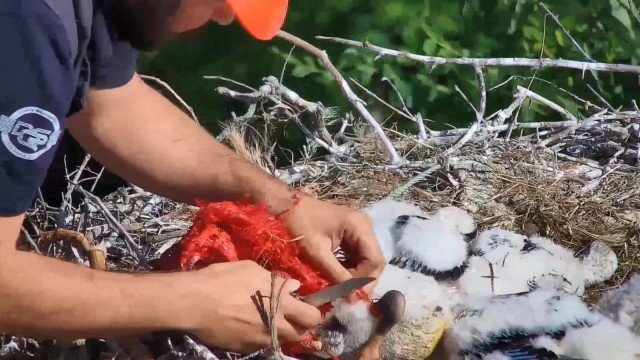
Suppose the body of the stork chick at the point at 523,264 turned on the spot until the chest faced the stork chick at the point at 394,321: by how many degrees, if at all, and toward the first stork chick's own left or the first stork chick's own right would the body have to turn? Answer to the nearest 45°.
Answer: approximately 90° to the first stork chick's own right

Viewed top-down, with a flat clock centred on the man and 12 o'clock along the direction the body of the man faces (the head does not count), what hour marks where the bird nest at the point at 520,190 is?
The bird nest is roughly at 11 o'clock from the man.

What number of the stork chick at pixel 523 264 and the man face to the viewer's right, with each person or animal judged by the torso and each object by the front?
2

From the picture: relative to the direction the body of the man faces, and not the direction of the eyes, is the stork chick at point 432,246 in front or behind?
in front

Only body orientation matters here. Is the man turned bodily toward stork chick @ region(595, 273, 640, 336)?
yes

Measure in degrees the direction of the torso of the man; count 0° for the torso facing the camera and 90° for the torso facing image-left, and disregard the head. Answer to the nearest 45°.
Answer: approximately 270°

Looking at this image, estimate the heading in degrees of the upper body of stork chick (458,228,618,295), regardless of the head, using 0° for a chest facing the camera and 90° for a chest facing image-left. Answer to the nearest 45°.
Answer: approximately 270°

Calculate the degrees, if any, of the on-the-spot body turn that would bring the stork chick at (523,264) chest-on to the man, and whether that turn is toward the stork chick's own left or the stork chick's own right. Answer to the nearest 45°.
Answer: approximately 135° to the stork chick's own right

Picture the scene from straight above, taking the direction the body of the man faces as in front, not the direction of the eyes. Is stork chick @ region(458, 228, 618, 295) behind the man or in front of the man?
in front

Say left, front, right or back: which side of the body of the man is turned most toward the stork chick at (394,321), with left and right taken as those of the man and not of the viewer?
front

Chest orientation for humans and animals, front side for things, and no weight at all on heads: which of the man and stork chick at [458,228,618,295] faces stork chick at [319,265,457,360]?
the man

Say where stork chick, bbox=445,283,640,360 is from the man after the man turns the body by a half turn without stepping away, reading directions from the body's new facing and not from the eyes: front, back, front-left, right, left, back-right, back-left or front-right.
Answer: back
